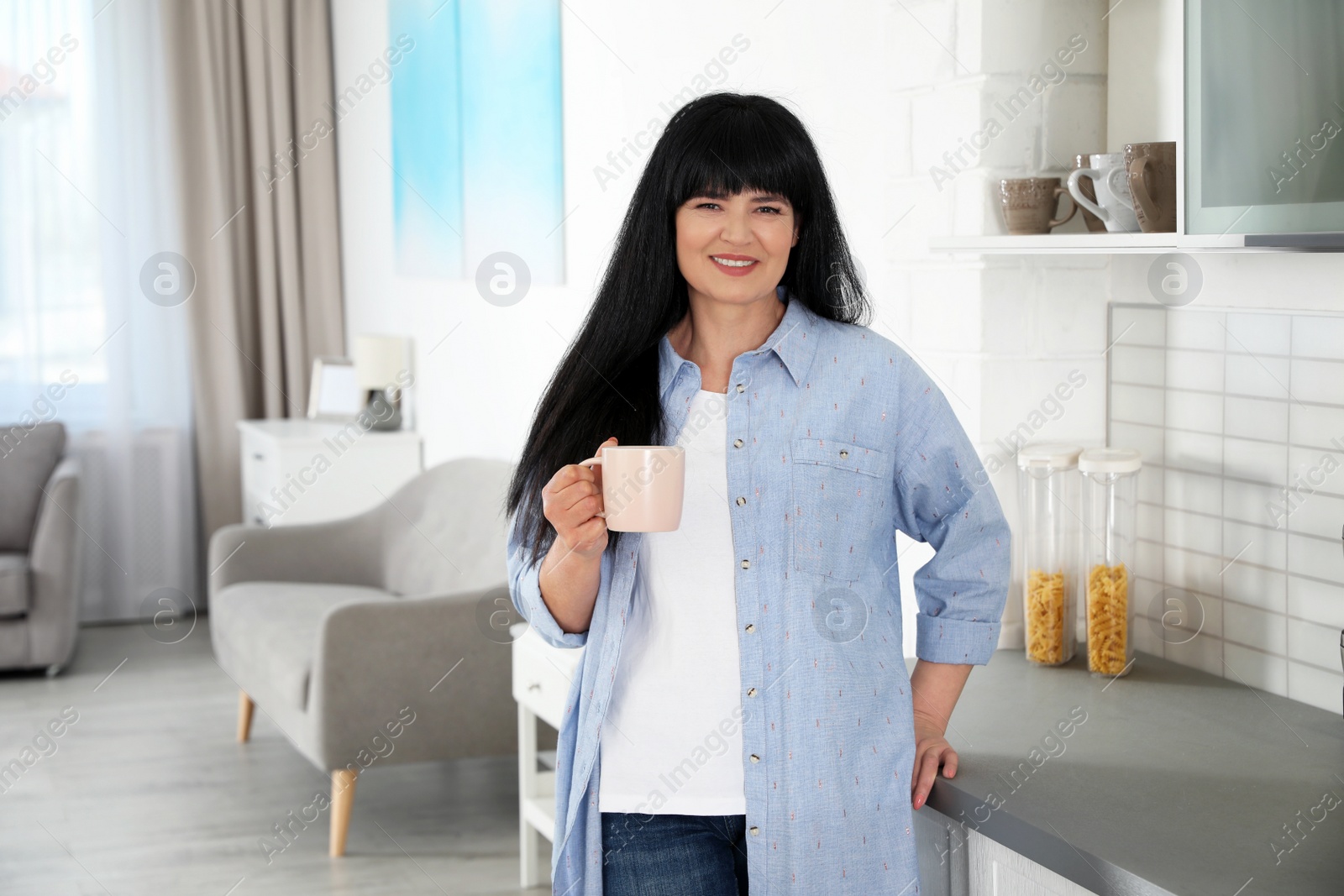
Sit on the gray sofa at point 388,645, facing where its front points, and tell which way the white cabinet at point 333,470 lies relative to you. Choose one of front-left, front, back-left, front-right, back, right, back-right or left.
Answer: back-right

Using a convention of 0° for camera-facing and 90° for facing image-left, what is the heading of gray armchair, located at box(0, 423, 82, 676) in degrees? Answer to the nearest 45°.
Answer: approximately 0°

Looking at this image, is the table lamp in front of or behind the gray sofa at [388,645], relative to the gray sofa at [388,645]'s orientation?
behind

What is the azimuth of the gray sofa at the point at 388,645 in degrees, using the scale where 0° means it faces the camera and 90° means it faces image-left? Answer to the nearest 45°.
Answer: approximately 45°

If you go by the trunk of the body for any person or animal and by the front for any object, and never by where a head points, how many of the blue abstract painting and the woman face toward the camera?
2

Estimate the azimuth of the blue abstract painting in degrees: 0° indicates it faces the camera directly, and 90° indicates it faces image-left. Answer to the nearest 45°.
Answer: approximately 0°

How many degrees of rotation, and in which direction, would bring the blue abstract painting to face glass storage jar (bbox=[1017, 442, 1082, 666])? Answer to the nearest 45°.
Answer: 0° — it already faces it
